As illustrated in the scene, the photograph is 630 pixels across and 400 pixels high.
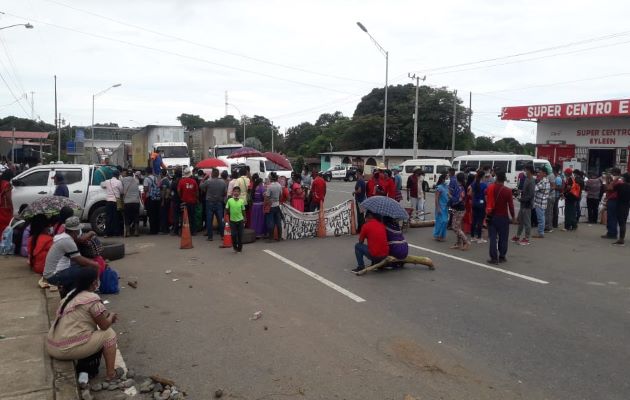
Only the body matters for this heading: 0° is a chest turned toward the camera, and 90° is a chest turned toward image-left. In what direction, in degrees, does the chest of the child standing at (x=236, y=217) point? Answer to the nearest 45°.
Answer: approximately 0°

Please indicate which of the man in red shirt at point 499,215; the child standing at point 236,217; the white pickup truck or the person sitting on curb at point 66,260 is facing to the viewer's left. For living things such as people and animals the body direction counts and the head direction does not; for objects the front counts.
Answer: the white pickup truck

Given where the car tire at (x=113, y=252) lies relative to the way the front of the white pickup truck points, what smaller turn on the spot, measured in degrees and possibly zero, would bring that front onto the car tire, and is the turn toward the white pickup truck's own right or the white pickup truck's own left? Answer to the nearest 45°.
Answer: approximately 90° to the white pickup truck's own left

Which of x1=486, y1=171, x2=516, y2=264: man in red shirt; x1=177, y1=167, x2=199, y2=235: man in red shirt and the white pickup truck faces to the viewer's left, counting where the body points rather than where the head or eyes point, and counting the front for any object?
the white pickup truck

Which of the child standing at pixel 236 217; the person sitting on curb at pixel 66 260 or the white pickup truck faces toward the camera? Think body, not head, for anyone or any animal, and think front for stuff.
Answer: the child standing

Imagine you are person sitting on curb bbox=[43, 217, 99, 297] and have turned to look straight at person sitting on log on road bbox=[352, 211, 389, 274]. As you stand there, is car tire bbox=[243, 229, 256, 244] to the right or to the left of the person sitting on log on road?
left

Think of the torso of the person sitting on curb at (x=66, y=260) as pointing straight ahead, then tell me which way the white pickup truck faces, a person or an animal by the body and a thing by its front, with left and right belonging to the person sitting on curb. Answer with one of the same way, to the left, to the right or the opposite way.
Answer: the opposite way

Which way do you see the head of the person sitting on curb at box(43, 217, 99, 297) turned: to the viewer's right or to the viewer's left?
to the viewer's right

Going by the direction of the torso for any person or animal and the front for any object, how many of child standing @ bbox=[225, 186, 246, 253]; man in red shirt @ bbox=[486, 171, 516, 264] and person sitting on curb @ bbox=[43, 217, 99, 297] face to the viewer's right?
1
